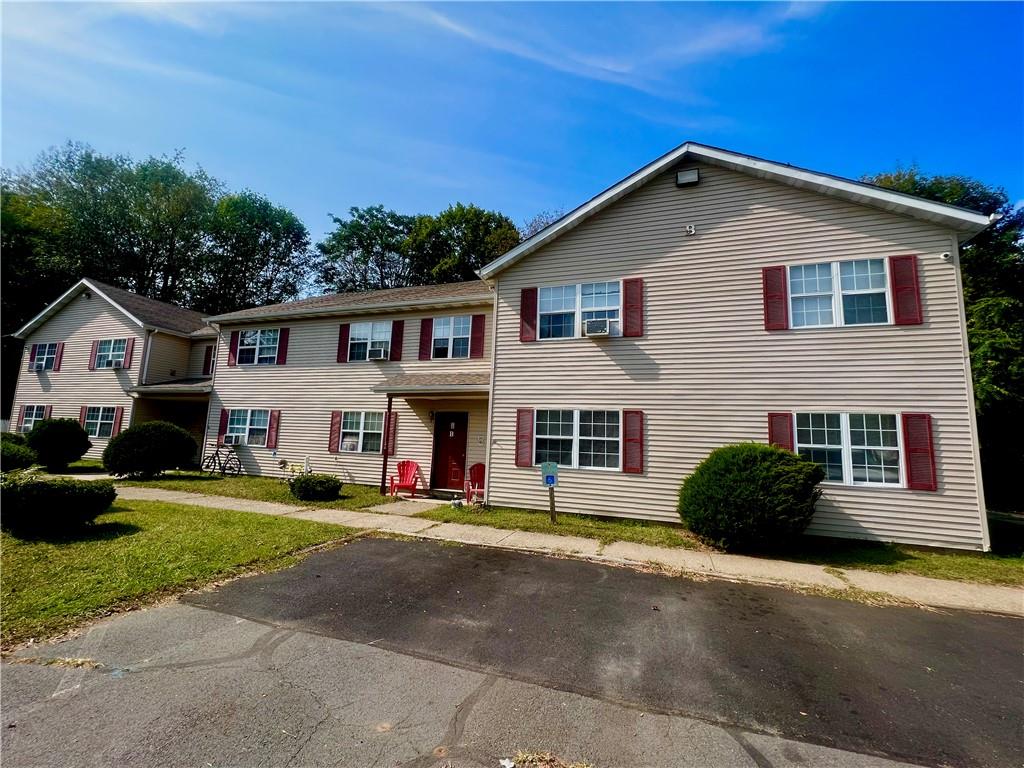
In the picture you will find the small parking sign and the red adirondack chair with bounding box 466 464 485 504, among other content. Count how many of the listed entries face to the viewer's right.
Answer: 0

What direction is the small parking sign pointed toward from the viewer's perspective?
toward the camera

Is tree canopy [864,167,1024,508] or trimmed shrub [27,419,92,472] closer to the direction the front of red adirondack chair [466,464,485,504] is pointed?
the trimmed shrub

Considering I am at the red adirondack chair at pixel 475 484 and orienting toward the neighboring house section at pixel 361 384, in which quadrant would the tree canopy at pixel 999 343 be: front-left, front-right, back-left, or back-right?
back-right

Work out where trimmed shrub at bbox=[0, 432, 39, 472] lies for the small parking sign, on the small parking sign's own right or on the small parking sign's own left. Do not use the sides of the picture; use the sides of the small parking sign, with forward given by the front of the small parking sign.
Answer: on the small parking sign's own right

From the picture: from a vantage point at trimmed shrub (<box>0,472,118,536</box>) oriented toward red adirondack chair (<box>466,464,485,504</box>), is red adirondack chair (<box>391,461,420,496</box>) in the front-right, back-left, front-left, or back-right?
front-left

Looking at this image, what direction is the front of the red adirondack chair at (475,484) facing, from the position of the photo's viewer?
facing the viewer and to the left of the viewer

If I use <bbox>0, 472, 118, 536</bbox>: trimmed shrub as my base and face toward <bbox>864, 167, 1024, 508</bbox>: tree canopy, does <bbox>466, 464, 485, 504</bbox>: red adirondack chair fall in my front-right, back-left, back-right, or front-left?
front-left

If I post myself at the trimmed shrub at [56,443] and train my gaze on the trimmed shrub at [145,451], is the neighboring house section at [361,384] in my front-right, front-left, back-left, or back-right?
front-left

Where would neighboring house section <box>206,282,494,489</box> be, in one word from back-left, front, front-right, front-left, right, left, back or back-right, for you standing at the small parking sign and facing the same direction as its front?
back-right

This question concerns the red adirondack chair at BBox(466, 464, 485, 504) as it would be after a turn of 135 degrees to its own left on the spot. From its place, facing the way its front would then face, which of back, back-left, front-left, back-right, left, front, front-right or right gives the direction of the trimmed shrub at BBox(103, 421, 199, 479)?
back

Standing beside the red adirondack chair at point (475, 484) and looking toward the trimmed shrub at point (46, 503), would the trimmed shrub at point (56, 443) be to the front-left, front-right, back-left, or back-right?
front-right

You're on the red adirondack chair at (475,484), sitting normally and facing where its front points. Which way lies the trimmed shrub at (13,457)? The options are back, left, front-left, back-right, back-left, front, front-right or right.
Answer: front-right

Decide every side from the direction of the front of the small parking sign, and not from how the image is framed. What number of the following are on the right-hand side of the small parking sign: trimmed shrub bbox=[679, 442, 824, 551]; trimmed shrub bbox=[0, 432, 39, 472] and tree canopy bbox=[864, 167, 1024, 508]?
1

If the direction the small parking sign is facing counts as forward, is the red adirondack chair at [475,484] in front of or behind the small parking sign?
behind

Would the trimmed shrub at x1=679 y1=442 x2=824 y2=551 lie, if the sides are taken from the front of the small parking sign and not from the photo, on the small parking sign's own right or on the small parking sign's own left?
on the small parking sign's own left

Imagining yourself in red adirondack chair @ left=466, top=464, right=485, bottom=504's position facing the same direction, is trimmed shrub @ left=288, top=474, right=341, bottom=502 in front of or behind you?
in front
